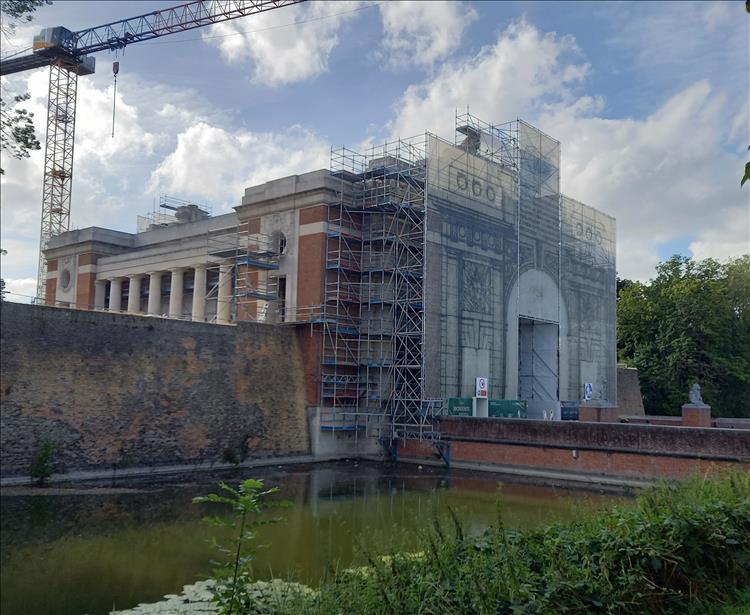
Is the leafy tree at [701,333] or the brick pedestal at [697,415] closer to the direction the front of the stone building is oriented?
the brick pedestal

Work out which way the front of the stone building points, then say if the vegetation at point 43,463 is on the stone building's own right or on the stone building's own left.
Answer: on the stone building's own right

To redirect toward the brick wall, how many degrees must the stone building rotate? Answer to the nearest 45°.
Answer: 0° — it already faces it

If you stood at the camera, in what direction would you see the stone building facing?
facing the viewer and to the right of the viewer

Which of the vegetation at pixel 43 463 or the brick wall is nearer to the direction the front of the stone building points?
the brick wall

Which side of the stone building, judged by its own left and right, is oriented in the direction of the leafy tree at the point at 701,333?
left

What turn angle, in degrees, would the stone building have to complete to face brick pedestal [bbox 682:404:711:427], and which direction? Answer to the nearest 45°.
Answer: approximately 45° to its left

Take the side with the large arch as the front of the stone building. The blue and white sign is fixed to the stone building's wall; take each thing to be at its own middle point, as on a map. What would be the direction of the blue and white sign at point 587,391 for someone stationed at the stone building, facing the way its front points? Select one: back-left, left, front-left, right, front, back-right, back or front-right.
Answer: left

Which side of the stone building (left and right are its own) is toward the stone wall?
right

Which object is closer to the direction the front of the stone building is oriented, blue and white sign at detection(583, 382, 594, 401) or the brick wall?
the brick wall
